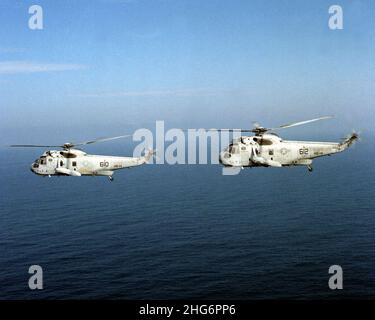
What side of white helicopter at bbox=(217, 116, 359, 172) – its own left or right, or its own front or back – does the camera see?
left

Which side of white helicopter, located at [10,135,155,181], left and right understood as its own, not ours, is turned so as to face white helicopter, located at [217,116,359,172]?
back

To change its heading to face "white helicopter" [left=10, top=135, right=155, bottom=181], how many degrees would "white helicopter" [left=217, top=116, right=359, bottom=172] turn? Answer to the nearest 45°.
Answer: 0° — it already faces it

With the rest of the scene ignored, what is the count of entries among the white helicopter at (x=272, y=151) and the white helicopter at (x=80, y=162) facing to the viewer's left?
2

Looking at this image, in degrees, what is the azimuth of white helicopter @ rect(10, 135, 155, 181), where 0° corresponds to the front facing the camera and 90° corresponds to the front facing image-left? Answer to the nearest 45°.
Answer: approximately 90°
